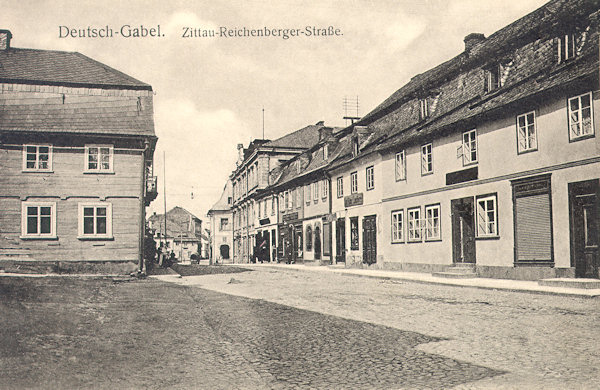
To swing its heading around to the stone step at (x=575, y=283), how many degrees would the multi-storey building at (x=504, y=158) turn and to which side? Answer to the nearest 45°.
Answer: approximately 45° to its left

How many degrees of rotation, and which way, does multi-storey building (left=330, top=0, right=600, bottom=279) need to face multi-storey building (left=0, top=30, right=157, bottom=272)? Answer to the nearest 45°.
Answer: approximately 45° to its right

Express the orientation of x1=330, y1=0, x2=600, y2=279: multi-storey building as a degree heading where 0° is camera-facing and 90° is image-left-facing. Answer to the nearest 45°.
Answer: approximately 45°
